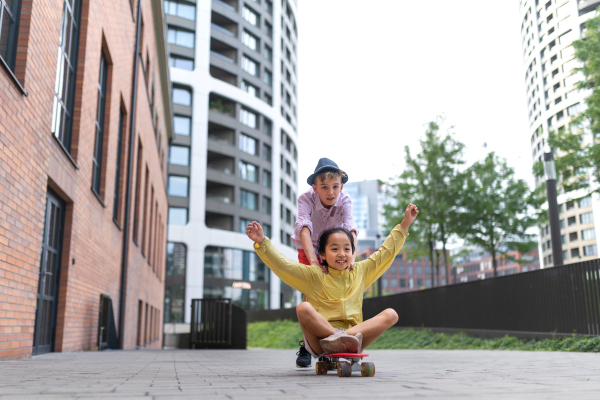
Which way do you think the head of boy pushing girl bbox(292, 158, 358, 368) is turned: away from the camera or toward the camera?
toward the camera

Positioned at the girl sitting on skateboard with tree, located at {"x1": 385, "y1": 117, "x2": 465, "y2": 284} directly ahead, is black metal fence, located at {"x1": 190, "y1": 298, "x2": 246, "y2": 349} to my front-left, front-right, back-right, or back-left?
front-left

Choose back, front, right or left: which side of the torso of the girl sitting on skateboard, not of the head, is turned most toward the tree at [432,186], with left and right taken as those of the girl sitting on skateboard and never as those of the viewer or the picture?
back

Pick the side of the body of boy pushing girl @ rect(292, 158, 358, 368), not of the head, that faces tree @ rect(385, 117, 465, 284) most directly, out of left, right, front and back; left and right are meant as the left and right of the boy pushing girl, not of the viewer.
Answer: back

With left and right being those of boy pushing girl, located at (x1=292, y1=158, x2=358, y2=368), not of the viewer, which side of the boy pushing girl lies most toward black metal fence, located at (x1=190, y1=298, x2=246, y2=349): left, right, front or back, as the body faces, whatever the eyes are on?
back

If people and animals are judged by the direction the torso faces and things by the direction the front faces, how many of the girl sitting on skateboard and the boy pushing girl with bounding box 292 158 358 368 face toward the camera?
2

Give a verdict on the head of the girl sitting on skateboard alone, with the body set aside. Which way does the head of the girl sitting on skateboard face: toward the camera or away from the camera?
toward the camera

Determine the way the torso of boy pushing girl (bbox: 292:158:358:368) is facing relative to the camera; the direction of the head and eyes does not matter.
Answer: toward the camera

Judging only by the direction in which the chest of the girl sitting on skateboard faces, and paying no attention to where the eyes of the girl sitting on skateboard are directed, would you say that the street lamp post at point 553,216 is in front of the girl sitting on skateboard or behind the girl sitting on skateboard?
behind

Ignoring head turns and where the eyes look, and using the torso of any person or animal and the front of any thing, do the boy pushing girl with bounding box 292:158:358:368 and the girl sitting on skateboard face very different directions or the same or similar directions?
same or similar directions
